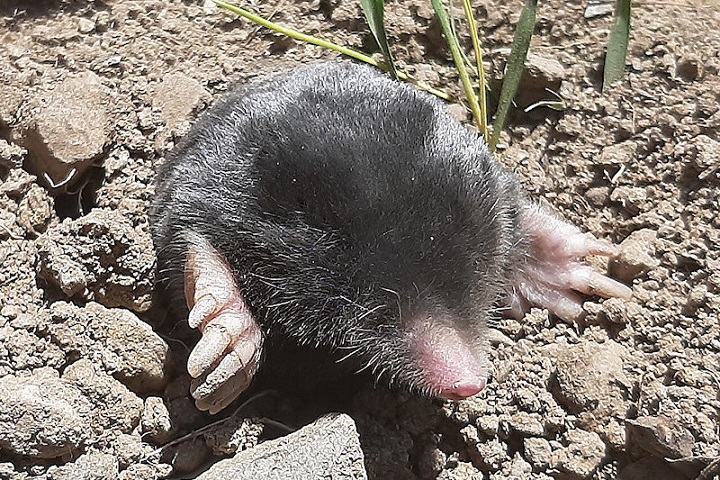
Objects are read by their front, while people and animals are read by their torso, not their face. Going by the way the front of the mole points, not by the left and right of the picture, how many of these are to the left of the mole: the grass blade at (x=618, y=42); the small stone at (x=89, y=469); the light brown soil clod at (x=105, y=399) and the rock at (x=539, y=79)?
2

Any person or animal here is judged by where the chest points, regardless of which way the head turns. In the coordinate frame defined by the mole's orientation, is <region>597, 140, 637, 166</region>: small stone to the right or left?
on its left

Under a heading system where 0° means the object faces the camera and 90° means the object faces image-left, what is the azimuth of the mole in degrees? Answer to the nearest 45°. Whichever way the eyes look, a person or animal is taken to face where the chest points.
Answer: approximately 315°

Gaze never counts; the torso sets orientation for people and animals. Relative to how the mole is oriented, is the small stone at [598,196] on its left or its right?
on its left

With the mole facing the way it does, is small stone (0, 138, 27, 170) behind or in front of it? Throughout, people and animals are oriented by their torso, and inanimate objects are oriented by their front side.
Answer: behind

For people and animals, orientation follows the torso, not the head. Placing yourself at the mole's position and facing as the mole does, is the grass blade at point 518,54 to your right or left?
on your left

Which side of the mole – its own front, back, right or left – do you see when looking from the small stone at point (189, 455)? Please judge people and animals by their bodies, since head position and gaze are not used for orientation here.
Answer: right

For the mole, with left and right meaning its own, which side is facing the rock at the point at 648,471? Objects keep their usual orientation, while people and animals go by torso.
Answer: front

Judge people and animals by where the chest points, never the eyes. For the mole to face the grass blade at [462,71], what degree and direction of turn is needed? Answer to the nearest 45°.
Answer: approximately 90° to its left

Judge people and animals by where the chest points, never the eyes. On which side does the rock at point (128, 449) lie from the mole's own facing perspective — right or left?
on its right
